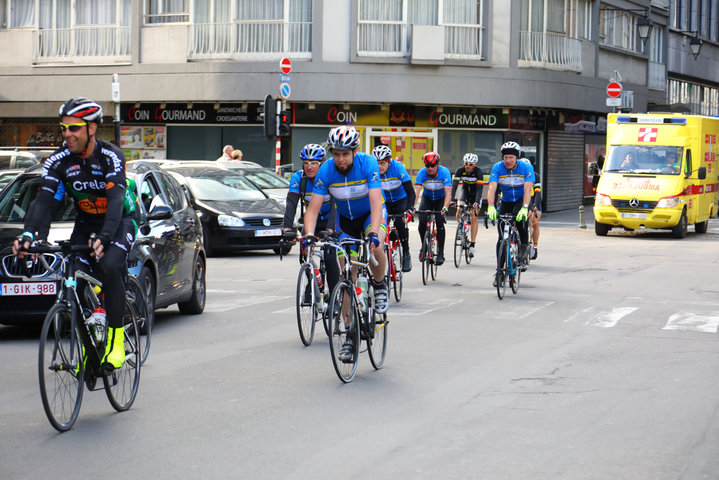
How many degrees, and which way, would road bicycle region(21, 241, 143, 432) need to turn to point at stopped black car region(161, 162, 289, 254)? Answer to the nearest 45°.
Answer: approximately 135° to its right

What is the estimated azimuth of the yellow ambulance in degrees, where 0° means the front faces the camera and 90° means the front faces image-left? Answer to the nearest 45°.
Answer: approximately 45°

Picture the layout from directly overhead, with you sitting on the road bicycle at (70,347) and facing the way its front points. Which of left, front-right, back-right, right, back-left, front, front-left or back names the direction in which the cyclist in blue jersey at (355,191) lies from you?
back

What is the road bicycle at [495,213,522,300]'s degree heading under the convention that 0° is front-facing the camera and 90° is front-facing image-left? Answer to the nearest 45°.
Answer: approximately 0°

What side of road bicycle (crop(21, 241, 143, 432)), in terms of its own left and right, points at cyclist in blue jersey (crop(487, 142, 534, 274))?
back

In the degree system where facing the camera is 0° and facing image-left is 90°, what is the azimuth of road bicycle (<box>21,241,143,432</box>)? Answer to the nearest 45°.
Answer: approximately 45°

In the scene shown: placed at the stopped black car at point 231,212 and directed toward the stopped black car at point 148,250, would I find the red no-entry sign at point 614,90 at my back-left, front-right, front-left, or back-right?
back-left
